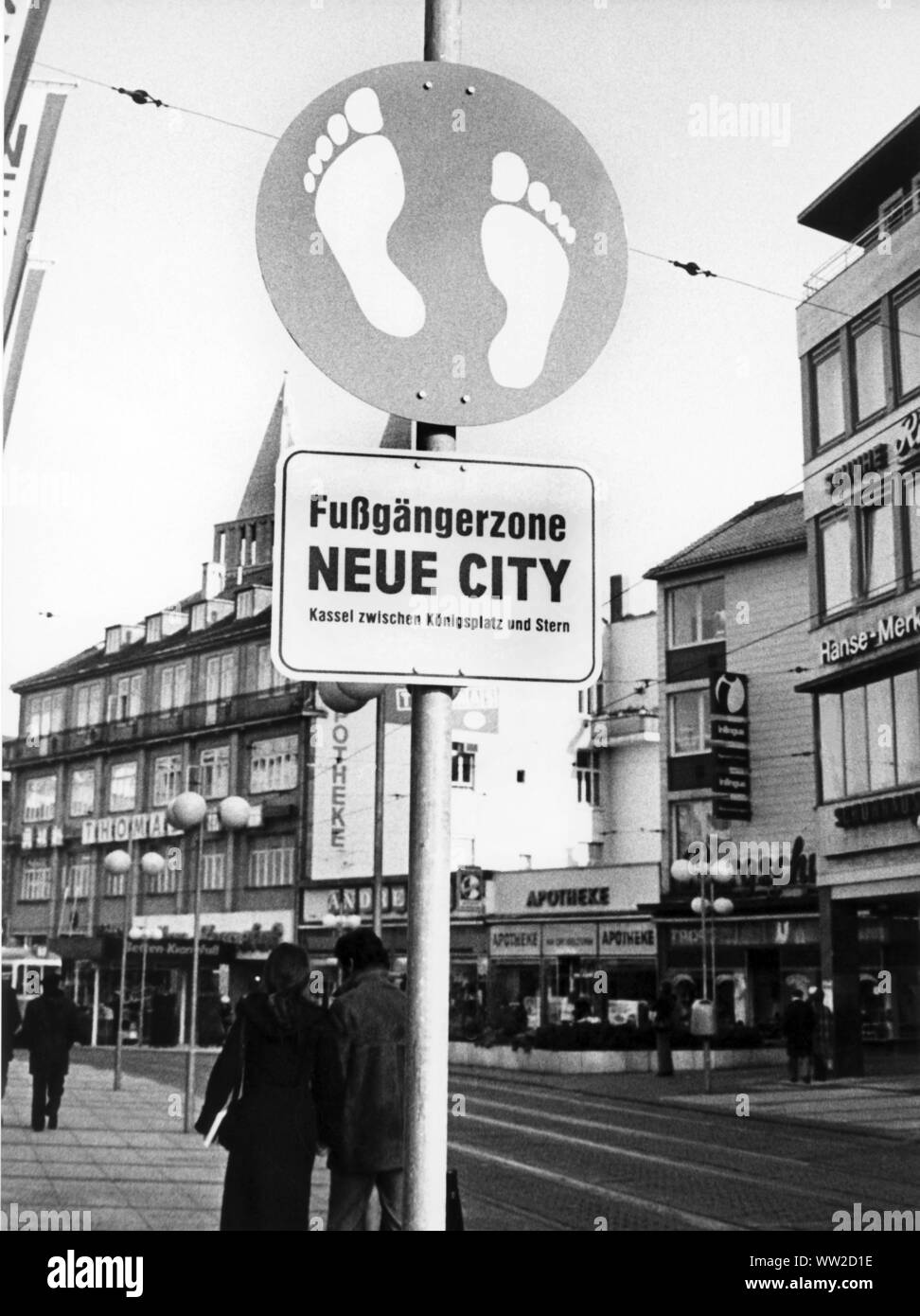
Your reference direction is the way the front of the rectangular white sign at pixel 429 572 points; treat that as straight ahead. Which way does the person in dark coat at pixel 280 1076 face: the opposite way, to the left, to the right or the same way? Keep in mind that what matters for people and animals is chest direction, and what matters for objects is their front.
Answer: the opposite way

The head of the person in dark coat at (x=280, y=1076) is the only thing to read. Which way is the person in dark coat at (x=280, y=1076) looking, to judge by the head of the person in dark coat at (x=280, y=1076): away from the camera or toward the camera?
away from the camera

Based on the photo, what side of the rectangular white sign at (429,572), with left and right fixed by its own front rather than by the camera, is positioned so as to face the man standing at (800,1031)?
back

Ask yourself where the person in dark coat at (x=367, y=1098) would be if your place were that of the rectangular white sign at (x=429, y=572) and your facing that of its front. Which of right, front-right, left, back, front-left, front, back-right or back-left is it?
back

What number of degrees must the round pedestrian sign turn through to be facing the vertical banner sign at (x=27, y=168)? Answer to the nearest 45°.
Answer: approximately 135° to its right

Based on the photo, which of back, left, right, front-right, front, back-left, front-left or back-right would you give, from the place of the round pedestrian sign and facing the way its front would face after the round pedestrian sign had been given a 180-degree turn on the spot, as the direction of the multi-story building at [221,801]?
front

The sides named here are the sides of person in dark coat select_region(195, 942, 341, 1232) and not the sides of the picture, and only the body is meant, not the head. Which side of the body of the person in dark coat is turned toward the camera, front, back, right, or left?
back

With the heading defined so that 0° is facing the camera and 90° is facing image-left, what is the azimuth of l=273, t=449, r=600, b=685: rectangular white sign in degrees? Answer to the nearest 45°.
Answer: approximately 0°

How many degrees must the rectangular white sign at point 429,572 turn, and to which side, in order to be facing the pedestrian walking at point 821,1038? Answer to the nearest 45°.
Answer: approximately 180°
